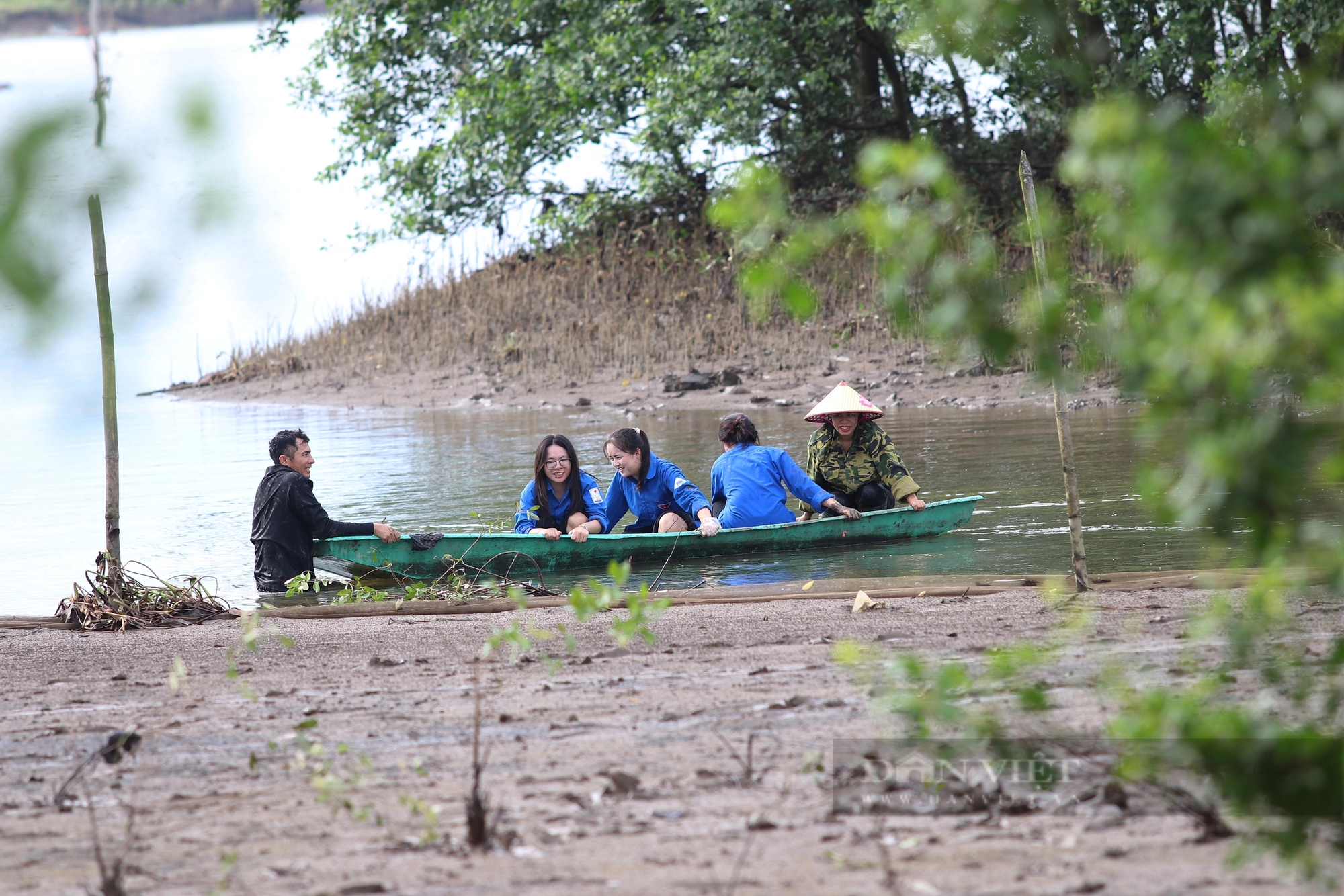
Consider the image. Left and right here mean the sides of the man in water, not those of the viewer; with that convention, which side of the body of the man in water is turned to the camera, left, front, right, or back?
right

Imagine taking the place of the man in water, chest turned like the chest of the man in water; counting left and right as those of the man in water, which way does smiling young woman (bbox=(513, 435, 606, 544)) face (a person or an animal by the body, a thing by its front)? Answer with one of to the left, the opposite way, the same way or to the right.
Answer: to the right

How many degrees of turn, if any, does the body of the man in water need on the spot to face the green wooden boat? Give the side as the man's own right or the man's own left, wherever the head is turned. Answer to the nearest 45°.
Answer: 0° — they already face it

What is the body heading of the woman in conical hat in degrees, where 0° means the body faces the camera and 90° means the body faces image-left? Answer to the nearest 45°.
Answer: approximately 0°

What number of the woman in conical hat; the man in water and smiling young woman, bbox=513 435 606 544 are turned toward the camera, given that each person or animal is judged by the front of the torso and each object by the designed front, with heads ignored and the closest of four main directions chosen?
2

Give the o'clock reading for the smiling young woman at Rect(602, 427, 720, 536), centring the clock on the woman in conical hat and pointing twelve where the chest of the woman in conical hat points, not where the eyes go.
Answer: The smiling young woman is roughly at 2 o'clock from the woman in conical hat.

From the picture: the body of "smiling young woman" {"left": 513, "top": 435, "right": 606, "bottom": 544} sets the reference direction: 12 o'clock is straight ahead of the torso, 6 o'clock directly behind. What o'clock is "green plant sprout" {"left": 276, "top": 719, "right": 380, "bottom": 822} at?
The green plant sprout is roughly at 12 o'clock from the smiling young woman.
